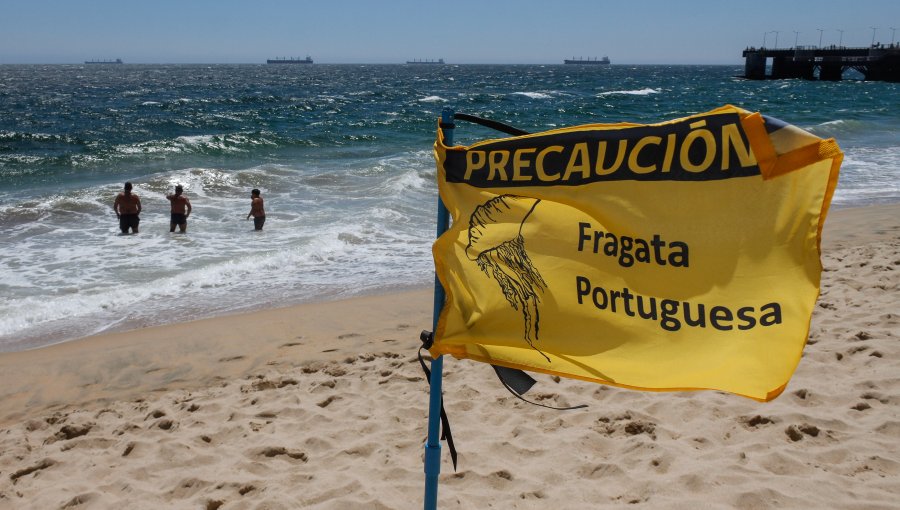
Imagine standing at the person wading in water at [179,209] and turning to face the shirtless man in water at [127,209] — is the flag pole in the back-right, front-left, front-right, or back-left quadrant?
back-left

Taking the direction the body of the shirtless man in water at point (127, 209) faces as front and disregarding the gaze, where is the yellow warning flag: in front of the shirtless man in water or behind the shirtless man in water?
behind

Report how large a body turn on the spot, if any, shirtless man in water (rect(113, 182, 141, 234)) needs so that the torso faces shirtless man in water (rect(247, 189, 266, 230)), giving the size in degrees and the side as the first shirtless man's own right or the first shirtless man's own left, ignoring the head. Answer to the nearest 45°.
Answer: approximately 90° to the first shirtless man's own right

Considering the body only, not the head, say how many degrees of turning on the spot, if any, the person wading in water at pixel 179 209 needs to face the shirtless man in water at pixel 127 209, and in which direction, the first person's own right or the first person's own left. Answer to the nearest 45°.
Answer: approximately 90° to the first person's own left

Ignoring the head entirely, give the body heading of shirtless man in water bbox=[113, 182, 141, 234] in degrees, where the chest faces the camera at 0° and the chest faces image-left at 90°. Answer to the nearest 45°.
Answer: approximately 180°

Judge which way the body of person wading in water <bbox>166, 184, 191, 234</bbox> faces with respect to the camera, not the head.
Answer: away from the camera

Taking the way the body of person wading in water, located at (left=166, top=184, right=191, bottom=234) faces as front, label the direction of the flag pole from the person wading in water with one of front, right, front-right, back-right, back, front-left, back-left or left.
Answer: back

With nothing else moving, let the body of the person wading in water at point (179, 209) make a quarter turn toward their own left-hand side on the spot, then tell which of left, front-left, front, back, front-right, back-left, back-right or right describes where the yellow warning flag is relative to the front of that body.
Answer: left
